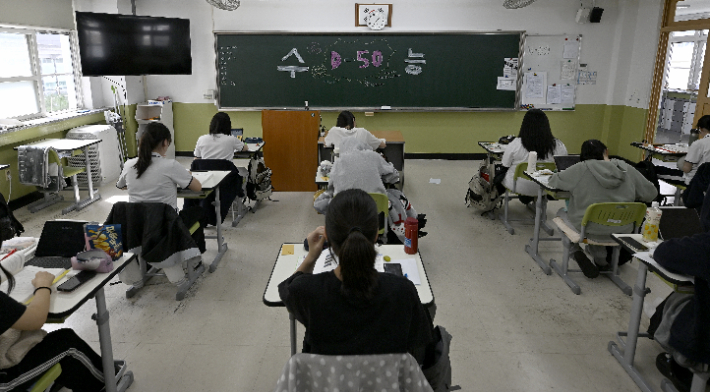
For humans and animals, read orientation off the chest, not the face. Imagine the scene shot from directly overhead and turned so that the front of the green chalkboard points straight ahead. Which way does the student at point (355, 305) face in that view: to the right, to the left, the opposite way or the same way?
the opposite way

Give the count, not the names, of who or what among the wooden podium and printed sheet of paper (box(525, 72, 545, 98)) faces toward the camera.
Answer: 2

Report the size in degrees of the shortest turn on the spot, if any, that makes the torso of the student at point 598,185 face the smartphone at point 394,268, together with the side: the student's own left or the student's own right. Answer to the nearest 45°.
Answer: approximately 180°

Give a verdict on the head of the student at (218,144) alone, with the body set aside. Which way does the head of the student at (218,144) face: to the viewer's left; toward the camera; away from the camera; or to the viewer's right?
away from the camera

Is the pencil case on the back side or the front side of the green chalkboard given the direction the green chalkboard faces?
on the front side

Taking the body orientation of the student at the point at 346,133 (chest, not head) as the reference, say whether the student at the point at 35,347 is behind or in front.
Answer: behind

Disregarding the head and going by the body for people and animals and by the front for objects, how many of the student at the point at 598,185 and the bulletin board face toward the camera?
1

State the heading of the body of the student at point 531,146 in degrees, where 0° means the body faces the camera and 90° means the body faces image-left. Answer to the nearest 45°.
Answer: approximately 180°

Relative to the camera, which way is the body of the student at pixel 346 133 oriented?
away from the camera

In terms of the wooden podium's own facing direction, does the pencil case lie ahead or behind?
ahead

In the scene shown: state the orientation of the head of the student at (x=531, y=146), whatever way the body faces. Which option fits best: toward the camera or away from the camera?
away from the camera

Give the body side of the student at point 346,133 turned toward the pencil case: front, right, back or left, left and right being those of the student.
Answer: back

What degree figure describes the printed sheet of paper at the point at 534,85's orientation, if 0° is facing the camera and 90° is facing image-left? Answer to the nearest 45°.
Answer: approximately 0°

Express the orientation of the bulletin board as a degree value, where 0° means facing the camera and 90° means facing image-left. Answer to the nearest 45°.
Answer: approximately 0°

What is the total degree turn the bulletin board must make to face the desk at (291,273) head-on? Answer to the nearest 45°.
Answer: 0° — it already faces it
